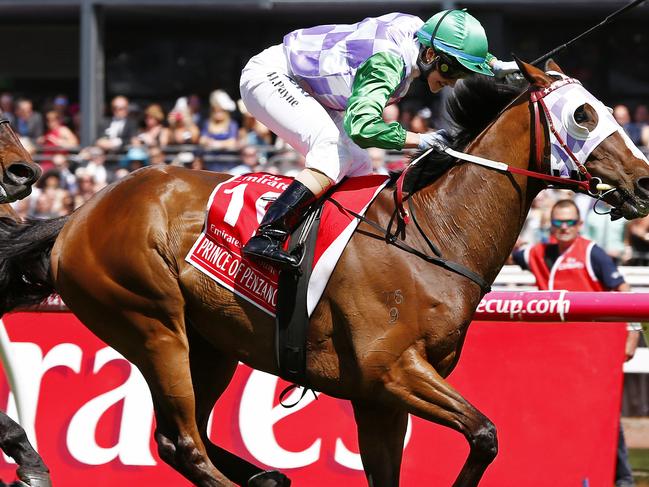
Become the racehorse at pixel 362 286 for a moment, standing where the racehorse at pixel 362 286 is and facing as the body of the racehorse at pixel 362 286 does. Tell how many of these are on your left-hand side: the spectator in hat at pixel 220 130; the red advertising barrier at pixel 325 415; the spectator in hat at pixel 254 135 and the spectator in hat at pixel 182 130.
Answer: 4

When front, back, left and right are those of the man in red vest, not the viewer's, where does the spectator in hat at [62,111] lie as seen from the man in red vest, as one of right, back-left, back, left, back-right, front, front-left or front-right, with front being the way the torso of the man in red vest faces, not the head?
back-right

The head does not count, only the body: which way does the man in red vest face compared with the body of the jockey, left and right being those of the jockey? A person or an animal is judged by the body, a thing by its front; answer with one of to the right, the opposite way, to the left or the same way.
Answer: to the right

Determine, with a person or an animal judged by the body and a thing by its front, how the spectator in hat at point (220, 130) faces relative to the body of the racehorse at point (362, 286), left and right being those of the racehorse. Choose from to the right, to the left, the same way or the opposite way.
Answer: to the right

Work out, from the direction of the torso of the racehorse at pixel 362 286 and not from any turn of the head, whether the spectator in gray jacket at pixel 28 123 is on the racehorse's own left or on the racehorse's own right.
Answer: on the racehorse's own left

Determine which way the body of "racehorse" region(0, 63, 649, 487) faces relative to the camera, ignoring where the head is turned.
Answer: to the viewer's right

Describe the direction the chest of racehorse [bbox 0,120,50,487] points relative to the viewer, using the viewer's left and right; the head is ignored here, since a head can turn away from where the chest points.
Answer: facing to the right of the viewer

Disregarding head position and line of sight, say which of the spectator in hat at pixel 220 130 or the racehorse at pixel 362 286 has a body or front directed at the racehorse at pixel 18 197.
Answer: the spectator in hat

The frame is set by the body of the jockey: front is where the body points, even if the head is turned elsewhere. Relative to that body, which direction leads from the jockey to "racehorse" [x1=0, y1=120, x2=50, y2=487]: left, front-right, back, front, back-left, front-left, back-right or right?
back

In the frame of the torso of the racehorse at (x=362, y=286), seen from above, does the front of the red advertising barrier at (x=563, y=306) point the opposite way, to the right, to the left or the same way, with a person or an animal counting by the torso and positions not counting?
to the right

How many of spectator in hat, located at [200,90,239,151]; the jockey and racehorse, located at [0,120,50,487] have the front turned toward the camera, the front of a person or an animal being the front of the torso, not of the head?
1

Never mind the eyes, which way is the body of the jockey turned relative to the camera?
to the viewer's right

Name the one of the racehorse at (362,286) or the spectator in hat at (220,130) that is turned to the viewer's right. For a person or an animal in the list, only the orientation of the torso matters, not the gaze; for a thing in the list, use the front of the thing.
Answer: the racehorse

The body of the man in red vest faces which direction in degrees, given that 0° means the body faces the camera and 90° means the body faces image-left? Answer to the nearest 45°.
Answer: approximately 0°

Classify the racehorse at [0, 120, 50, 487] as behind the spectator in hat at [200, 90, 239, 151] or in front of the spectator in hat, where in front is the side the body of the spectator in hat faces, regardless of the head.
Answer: in front

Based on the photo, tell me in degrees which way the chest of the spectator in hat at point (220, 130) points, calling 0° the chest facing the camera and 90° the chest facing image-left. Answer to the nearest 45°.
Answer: approximately 0°
